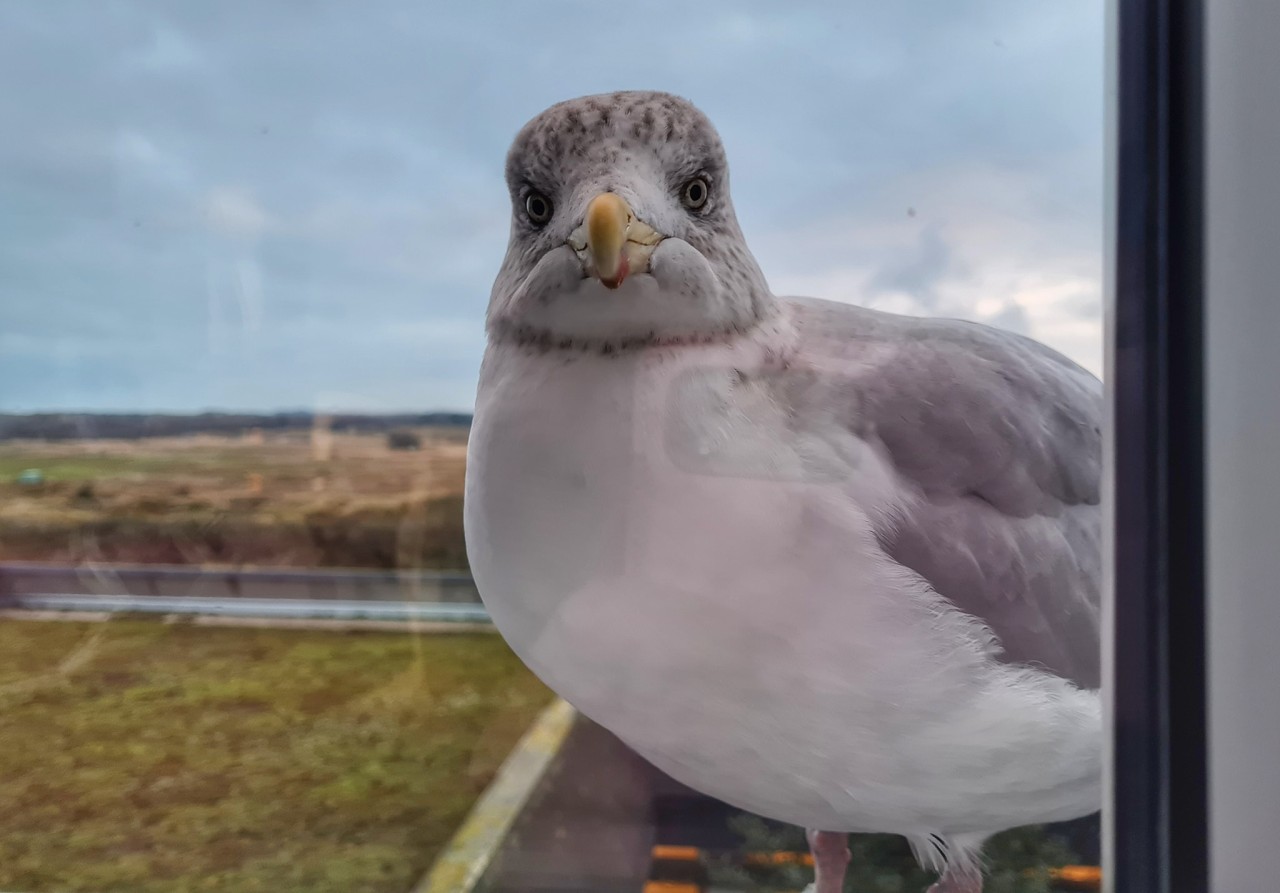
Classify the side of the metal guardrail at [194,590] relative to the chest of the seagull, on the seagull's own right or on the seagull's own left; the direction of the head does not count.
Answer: on the seagull's own right

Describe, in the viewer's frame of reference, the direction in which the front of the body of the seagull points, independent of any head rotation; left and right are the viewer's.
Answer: facing the viewer and to the left of the viewer

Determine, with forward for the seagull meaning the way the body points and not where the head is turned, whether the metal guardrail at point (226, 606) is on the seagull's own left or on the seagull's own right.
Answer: on the seagull's own right
